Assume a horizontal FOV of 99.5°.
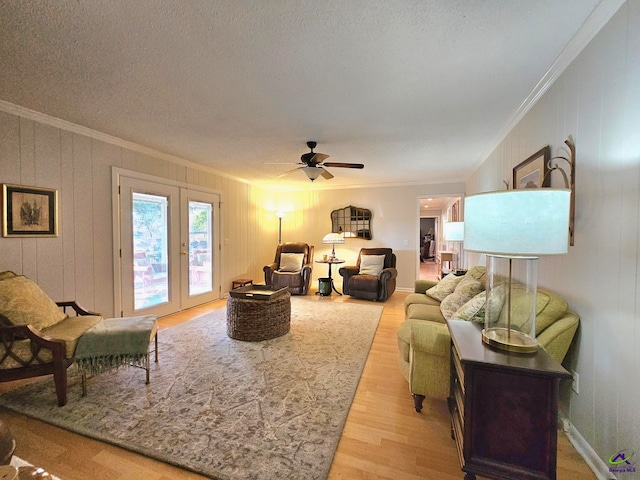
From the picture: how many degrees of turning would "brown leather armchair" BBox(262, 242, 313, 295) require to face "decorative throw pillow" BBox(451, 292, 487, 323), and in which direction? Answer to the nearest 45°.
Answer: approximately 45° to its left

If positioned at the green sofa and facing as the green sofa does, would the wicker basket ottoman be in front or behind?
in front

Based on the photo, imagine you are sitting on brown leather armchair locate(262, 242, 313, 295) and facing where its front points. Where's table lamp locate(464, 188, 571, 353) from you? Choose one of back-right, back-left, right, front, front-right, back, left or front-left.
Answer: front-left

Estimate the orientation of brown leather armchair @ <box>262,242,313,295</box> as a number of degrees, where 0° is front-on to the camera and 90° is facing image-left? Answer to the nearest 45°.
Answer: approximately 45°

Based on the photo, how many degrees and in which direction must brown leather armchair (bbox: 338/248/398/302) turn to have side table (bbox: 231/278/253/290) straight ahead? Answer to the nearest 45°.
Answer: approximately 45° to its right

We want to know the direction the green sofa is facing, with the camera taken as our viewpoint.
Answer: facing to the left of the viewer

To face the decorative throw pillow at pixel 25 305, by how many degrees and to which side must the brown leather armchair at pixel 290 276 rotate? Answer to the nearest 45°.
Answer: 0° — it already faces it

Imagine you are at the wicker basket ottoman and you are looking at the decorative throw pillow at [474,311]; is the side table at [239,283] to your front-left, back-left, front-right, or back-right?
back-left

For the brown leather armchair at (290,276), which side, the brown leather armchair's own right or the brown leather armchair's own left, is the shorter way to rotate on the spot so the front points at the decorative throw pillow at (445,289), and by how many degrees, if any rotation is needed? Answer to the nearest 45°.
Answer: approximately 90° to the brown leather armchair's own left

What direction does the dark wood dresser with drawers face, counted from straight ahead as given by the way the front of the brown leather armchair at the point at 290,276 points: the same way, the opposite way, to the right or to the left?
to the right

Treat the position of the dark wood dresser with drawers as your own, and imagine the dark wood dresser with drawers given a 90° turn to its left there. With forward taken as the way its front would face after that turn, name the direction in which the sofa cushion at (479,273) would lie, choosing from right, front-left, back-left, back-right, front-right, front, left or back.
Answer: back

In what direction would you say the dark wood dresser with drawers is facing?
to the viewer's left

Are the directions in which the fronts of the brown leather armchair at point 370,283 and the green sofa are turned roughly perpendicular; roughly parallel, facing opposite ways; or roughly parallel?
roughly perpendicular
